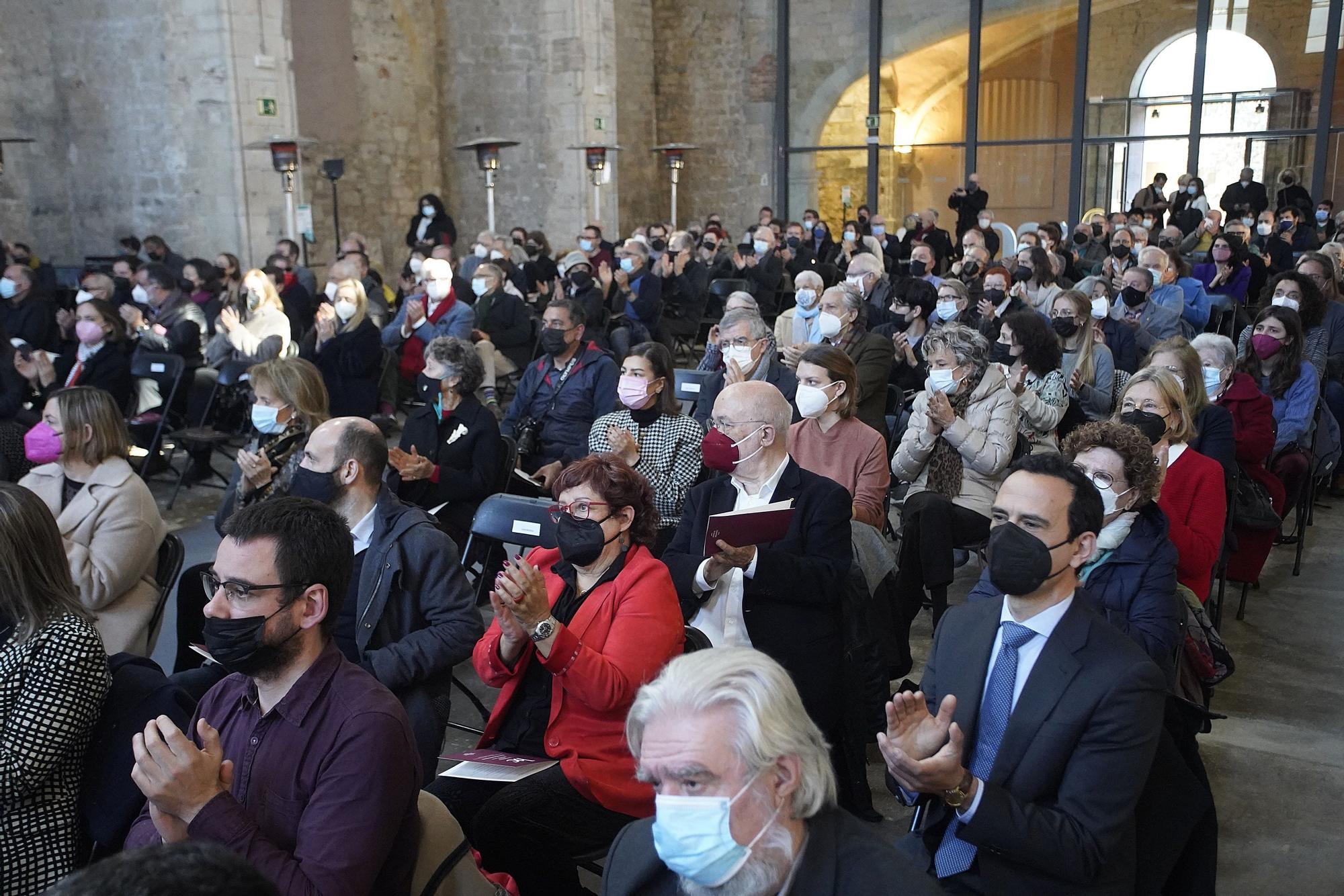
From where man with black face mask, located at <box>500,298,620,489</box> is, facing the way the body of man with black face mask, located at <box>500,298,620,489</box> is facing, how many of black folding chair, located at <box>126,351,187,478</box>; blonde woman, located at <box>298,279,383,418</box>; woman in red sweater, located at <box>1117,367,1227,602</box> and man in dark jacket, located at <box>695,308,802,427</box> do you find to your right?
2

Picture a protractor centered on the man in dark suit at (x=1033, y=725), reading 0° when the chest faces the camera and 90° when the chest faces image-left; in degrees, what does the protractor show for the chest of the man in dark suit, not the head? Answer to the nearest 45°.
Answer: approximately 45°

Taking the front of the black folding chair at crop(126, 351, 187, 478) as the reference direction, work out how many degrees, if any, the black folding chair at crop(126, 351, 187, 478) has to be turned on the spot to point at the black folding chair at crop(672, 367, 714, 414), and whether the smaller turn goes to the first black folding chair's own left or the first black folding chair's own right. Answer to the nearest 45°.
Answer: approximately 90° to the first black folding chair's own left

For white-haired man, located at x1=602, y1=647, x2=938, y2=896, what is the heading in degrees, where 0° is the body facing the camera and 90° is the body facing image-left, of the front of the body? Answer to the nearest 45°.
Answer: approximately 45°

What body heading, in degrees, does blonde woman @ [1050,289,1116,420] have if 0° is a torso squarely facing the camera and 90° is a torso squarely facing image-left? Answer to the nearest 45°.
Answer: approximately 45°

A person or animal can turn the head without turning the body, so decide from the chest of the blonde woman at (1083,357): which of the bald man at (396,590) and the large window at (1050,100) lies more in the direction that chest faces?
the bald man

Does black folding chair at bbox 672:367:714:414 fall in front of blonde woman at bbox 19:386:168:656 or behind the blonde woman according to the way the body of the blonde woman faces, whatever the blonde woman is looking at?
behind

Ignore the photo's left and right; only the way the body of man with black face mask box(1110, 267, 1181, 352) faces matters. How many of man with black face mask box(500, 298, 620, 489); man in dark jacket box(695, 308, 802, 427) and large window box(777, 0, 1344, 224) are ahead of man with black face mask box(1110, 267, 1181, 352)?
2

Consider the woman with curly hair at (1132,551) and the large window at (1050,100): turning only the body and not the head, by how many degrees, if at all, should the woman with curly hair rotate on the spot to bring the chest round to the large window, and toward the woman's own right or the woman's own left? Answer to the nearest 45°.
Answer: approximately 135° to the woman's own right

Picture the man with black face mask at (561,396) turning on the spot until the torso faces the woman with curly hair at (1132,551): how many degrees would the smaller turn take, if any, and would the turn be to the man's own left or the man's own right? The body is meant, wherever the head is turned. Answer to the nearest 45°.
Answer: approximately 90° to the man's own left

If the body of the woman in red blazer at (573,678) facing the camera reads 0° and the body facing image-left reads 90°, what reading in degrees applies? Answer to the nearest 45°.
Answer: approximately 45°

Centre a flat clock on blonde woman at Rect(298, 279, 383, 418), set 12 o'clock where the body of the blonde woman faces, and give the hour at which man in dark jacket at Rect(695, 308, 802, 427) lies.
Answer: The man in dark jacket is roughly at 9 o'clock from the blonde woman.
